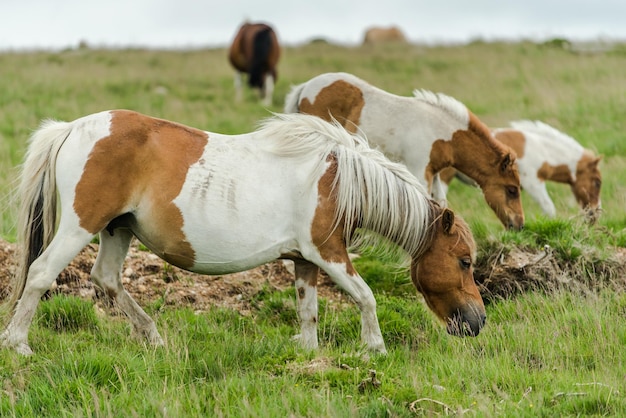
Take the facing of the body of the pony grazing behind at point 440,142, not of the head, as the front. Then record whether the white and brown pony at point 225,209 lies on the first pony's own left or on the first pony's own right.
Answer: on the first pony's own right

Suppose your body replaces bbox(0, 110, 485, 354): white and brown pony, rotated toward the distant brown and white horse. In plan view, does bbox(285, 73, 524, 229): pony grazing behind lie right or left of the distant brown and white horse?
right

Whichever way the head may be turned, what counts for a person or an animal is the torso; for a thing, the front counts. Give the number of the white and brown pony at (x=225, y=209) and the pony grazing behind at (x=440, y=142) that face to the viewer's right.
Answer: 2

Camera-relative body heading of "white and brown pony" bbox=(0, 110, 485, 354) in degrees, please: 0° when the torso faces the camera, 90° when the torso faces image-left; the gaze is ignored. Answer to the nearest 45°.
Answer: approximately 270°

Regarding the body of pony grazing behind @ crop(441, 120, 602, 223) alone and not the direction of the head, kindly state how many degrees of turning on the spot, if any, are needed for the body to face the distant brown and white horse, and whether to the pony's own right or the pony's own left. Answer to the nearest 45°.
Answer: approximately 135° to the pony's own left

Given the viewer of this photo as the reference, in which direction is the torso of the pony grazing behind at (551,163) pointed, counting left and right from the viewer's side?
facing to the right of the viewer

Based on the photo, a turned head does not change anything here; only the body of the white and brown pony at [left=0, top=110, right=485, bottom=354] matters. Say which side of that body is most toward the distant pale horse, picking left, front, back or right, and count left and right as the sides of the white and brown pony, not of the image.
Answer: left

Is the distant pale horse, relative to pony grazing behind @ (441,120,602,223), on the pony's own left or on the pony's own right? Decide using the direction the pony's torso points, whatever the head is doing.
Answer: on the pony's own left

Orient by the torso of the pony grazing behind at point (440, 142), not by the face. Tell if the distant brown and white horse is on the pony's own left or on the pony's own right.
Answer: on the pony's own left

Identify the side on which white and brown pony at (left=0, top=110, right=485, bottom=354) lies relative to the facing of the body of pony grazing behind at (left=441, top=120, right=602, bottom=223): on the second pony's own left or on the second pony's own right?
on the second pony's own right

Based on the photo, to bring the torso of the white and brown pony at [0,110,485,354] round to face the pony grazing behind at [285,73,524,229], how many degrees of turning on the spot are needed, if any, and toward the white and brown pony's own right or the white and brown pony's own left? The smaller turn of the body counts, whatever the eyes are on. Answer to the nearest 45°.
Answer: approximately 45° to the white and brown pony's own left

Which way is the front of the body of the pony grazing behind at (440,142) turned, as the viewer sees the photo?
to the viewer's right

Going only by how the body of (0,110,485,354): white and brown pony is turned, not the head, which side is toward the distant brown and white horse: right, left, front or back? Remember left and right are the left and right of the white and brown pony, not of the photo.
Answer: left

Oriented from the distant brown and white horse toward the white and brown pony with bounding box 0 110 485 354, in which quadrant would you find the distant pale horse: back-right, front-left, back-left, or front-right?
back-left
